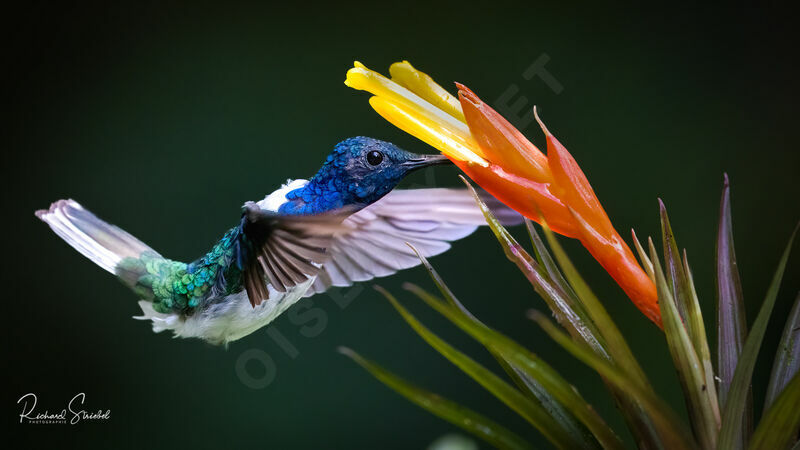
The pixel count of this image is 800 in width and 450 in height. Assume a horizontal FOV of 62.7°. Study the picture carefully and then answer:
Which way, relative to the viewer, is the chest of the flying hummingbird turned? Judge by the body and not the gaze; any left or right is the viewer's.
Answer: facing to the right of the viewer
